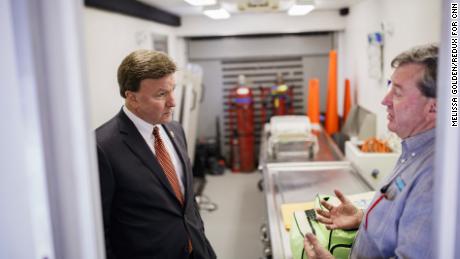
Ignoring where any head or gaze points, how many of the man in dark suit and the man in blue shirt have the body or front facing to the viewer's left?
1

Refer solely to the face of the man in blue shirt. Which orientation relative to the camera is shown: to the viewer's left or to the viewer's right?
to the viewer's left

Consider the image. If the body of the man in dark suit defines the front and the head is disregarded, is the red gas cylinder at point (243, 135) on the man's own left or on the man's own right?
on the man's own left

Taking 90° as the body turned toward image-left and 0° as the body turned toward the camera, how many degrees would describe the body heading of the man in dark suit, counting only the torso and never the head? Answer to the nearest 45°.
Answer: approximately 315°

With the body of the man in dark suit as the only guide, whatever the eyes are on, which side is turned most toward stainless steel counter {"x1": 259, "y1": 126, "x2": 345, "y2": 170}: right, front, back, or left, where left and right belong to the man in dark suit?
left

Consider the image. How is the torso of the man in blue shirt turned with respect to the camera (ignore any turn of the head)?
to the viewer's left

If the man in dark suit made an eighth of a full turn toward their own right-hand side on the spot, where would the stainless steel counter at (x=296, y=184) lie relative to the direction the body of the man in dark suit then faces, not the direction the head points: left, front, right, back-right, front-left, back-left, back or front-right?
back-left

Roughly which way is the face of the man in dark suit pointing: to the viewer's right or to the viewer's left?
to the viewer's right

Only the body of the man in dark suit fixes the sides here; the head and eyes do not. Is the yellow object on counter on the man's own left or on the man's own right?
on the man's own left

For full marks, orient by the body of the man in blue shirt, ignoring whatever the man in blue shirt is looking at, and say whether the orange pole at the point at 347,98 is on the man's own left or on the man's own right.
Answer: on the man's own right

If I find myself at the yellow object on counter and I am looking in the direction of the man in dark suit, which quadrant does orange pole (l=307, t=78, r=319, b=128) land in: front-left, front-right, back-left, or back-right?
back-right

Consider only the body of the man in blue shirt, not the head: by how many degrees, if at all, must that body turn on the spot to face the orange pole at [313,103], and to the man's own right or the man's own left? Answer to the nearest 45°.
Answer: approximately 90° to the man's own right

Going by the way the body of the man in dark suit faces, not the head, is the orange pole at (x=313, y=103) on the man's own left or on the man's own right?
on the man's own left

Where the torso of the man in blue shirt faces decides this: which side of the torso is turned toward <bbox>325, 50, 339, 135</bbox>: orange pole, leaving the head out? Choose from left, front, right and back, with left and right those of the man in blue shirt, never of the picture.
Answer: right
